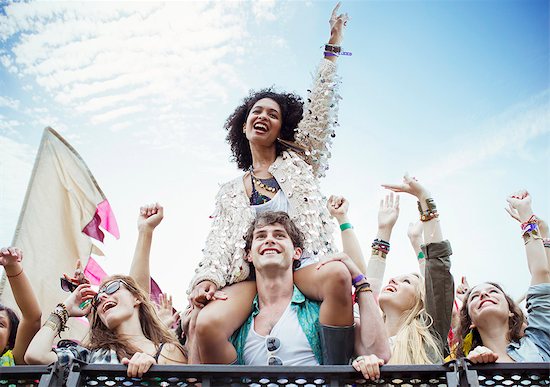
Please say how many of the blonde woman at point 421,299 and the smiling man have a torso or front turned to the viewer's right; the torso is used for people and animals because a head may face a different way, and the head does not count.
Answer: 0

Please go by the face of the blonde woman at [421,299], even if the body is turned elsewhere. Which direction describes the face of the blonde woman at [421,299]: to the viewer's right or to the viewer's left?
to the viewer's left

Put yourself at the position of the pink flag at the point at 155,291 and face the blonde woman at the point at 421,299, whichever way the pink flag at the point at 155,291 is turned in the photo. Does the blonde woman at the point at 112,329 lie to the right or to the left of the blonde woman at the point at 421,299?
right

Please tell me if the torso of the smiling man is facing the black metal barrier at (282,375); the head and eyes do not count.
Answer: yes

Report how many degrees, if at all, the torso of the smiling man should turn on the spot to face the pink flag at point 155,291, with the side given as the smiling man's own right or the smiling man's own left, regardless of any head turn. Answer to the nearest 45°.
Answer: approximately 135° to the smiling man's own right

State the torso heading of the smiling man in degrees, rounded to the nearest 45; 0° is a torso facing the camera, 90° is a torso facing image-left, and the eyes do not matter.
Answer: approximately 0°

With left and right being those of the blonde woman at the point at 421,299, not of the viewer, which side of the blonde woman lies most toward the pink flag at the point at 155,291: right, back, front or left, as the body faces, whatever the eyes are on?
right

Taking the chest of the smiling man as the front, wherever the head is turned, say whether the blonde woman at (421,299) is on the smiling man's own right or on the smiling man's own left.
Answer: on the smiling man's own left

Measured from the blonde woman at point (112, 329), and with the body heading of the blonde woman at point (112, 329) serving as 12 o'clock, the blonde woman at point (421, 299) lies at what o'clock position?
the blonde woman at point (421, 299) is roughly at 8 o'clock from the blonde woman at point (112, 329).
